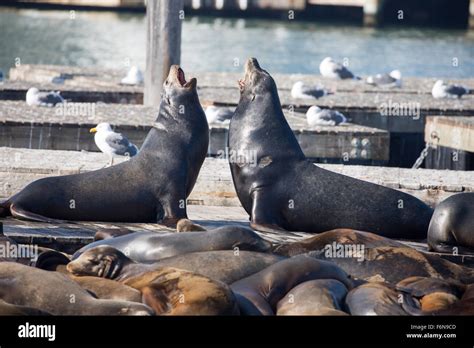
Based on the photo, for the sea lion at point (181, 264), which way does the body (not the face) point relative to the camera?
to the viewer's left

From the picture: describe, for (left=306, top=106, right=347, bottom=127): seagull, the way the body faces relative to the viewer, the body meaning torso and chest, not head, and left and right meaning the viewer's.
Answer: facing to the left of the viewer

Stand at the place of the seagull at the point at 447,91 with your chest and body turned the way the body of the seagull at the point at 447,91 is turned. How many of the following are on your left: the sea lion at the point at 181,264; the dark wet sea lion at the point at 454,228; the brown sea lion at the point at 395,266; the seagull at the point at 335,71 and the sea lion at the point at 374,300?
4

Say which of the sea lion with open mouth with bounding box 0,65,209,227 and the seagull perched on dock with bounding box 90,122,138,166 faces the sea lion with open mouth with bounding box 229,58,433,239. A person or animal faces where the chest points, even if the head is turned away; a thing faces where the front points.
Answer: the sea lion with open mouth with bounding box 0,65,209,227

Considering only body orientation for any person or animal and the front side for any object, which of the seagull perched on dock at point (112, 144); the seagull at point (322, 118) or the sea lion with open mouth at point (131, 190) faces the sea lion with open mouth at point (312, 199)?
the sea lion with open mouth at point (131, 190)

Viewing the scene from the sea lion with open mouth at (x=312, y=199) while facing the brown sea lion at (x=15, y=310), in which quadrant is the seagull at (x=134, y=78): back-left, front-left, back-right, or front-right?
back-right

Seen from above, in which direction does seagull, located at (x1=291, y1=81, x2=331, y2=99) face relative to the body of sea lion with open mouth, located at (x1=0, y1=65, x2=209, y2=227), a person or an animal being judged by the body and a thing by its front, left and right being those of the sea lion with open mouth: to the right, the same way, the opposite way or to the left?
the opposite way

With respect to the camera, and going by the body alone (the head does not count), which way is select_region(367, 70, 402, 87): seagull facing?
to the viewer's right

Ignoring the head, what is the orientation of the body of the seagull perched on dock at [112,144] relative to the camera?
to the viewer's left

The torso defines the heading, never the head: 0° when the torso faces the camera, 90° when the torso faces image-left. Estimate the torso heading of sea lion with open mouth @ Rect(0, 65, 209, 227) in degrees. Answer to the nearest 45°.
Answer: approximately 270°

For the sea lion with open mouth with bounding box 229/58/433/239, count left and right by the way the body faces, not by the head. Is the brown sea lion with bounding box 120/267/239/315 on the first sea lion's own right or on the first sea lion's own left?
on the first sea lion's own left

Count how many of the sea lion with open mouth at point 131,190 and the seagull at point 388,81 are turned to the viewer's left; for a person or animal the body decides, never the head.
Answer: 0
